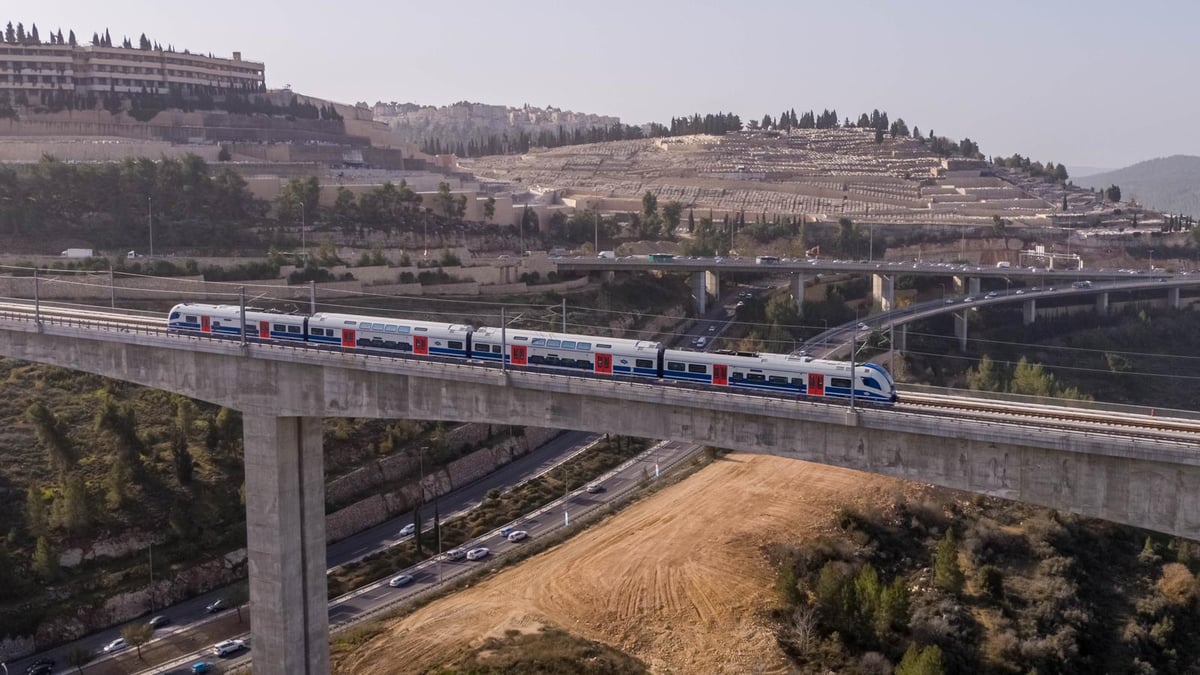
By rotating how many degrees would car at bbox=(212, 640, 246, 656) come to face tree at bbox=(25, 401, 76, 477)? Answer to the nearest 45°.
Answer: approximately 90° to its left

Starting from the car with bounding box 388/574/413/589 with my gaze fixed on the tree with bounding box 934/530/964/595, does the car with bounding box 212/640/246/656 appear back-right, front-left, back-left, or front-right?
back-right

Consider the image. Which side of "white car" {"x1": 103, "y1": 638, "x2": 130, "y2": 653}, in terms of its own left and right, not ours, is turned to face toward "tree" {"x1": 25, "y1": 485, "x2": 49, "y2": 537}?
right

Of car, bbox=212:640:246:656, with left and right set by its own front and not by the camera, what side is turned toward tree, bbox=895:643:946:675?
right

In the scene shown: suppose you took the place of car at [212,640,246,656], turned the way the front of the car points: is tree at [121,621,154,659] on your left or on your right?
on your left

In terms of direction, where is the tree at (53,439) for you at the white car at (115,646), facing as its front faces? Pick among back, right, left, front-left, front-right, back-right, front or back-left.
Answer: back-right

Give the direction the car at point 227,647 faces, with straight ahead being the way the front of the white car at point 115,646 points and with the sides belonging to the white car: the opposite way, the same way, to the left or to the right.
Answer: the opposite way

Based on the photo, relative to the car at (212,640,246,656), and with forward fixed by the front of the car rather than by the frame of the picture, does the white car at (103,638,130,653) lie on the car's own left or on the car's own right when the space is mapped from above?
on the car's own left

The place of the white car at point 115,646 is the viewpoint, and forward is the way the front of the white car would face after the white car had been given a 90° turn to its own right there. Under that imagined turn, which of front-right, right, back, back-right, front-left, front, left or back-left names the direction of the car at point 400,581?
back-right

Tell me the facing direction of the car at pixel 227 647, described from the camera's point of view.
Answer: facing away from the viewer and to the right of the viewer

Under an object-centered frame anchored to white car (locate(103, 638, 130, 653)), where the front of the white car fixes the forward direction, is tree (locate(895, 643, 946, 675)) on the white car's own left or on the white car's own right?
on the white car's own left
